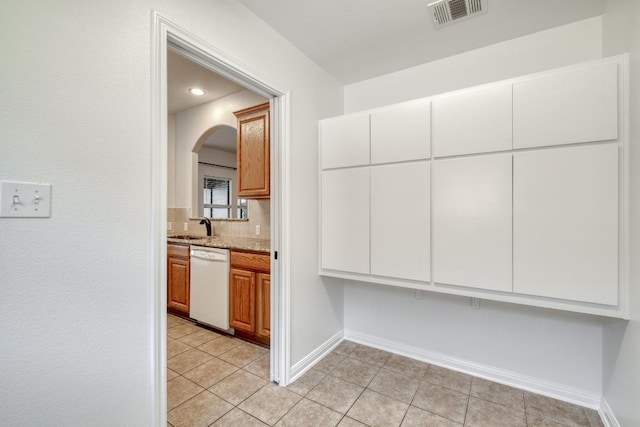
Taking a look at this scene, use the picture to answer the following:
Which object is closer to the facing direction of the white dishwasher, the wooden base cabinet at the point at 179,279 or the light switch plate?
the light switch plate

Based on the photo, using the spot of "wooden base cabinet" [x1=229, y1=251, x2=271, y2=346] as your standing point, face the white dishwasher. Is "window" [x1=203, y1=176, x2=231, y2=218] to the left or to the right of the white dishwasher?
right

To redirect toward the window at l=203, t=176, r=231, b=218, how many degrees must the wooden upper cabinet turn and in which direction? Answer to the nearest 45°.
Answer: approximately 135° to its right

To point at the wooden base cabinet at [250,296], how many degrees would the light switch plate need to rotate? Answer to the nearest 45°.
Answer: approximately 135° to its left

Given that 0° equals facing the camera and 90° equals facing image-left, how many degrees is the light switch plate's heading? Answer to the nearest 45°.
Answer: approximately 0°

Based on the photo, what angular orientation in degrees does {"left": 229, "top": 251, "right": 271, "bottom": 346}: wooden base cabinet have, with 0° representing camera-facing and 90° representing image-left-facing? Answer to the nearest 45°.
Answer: approximately 45°

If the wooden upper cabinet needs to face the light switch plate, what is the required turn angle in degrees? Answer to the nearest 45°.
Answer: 0° — it already faces it

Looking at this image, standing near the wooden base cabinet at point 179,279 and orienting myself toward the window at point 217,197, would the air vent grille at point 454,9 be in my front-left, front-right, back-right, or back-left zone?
back-right

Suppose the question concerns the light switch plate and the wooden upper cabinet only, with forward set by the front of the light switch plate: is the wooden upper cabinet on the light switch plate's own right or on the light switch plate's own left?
on the light switch plate's own left

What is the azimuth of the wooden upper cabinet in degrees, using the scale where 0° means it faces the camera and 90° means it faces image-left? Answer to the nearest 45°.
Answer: approximately 45°

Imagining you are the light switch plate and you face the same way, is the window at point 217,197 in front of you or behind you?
behind

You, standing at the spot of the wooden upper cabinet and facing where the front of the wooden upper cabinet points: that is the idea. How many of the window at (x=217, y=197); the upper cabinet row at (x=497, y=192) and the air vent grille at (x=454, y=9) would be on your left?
2
